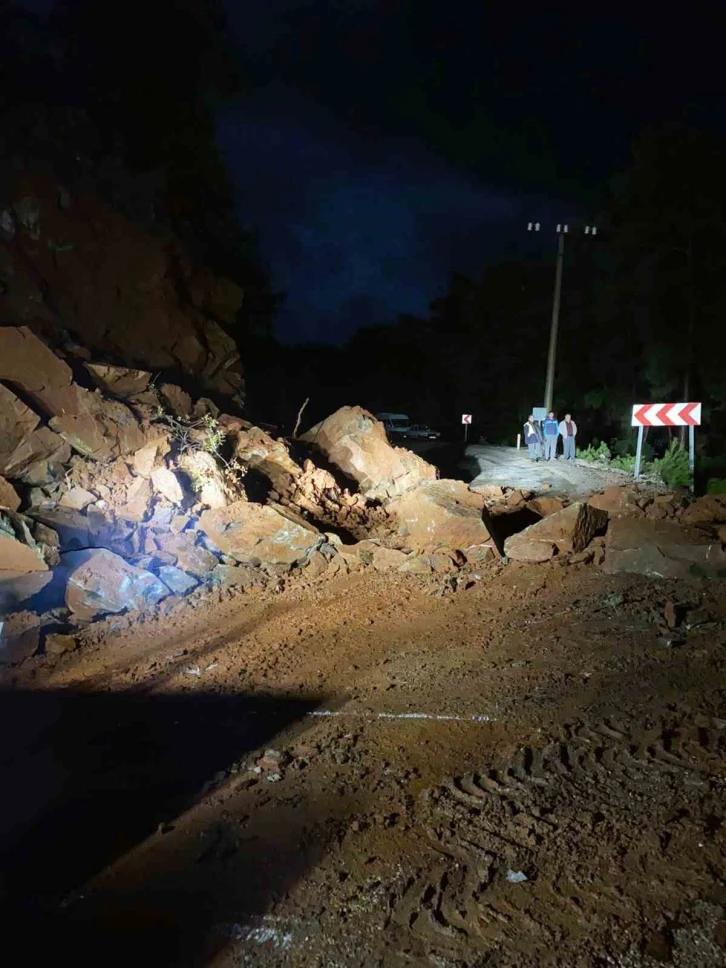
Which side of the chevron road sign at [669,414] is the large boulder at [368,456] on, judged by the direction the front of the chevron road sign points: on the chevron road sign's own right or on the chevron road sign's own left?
on the chevron road sign's own right

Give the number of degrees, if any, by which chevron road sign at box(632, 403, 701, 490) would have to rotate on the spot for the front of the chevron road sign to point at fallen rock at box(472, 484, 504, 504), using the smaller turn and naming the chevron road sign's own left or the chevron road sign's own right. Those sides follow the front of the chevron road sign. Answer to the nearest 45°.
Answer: approximately 45° to the chevron road sign's own right

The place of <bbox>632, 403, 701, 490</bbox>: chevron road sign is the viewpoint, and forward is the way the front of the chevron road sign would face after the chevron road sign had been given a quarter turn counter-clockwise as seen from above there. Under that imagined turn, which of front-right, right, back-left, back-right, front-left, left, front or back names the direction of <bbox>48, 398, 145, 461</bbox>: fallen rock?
back-right

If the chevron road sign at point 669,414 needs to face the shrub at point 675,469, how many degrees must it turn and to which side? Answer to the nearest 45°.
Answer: approximately 180°

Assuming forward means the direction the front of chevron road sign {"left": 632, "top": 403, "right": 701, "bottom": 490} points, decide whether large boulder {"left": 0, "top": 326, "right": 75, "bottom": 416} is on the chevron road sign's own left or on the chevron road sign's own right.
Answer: on the chevron road sign's own right

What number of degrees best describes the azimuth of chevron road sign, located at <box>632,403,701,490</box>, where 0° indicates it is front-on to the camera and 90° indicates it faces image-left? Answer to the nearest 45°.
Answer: approximately 0°

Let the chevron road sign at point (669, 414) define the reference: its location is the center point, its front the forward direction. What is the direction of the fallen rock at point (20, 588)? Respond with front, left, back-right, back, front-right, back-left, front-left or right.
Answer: front-right

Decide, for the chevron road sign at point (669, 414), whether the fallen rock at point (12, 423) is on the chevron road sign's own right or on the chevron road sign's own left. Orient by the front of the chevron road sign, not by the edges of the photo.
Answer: on the chevron road sign's own right

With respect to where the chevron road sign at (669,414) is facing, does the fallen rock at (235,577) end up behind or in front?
in front

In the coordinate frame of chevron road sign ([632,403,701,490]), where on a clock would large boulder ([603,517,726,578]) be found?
The large boulder is roughly at 12 o'clock from the chevron road sign.

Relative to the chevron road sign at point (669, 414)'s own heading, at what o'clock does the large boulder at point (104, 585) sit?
The large boulder is roughly at 1 o'clock from the chevron road sign.
